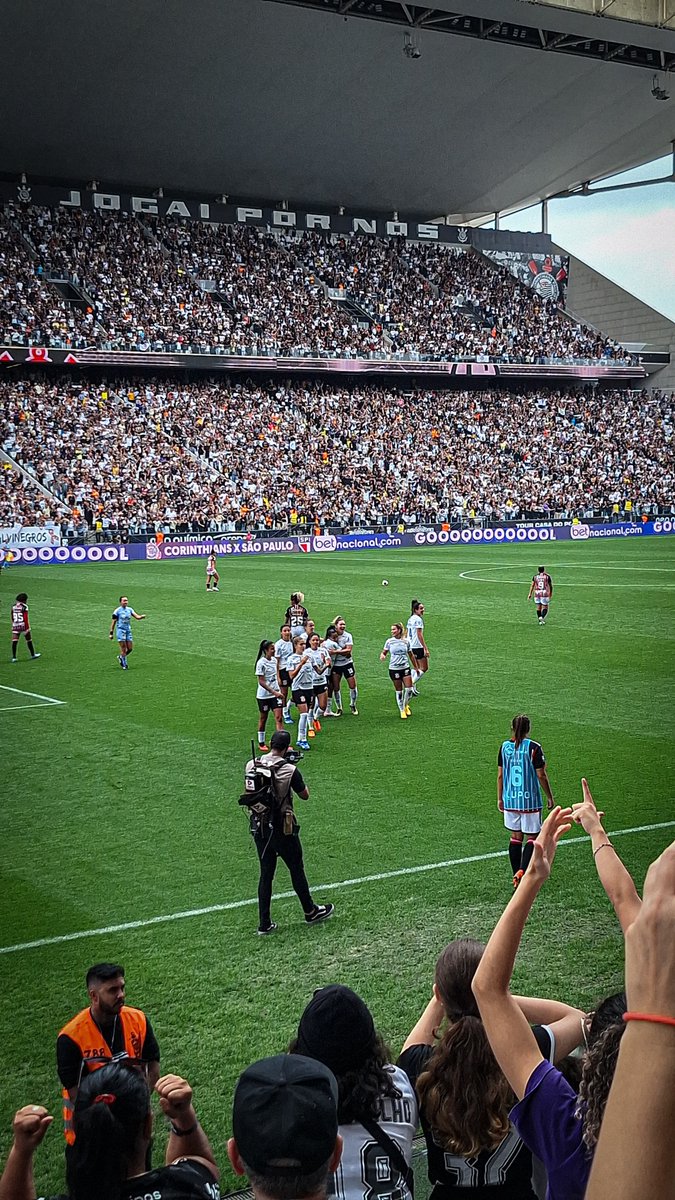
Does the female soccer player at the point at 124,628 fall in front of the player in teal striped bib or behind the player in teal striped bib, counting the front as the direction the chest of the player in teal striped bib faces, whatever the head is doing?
in front

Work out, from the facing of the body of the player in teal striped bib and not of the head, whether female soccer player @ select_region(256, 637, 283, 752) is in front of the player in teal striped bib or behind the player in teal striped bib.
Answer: in front

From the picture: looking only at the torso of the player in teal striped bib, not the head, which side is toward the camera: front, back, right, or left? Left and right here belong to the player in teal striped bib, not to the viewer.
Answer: back

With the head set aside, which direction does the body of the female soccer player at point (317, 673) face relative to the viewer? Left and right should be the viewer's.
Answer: facing the viewer and to the left of the viewer

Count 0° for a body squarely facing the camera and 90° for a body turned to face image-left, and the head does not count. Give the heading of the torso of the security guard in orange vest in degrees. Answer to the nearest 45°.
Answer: approximately 315°

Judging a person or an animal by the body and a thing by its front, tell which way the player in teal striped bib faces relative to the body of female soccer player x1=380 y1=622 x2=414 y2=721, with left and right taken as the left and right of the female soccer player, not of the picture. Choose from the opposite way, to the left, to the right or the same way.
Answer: the opposite way

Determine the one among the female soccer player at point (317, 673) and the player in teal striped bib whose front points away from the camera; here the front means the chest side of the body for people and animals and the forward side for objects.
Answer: the player in teal striped bib

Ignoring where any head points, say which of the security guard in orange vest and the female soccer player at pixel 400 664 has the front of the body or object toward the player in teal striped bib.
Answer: the female soccer player

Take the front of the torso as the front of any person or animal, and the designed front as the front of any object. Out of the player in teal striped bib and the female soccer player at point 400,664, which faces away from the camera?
the player in teal striped bib

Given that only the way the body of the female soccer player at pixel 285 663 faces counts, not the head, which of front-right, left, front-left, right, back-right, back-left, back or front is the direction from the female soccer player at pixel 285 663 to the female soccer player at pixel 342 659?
left

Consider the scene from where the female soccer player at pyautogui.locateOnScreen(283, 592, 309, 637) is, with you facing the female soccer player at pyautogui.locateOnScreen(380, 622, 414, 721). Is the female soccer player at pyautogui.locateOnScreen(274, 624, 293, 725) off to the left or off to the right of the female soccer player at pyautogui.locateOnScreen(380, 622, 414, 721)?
right

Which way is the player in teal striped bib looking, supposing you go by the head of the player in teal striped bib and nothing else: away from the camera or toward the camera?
away from the camera

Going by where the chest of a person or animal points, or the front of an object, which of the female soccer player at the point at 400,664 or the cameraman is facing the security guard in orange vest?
the female soccer player

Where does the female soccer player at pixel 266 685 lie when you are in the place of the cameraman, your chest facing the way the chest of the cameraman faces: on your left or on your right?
on your left

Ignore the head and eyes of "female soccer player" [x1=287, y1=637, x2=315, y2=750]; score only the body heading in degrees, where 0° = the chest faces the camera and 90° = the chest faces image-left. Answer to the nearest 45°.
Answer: approximately 315°

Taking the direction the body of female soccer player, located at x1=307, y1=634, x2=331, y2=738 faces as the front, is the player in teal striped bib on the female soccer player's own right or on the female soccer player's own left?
on the female soccer player's own left
